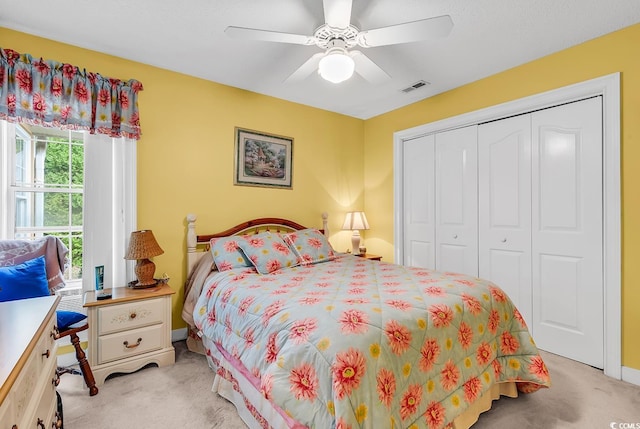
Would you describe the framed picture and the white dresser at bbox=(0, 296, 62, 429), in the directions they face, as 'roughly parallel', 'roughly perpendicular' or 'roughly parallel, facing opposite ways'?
roughly perpendicular

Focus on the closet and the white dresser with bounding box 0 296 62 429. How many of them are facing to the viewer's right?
1

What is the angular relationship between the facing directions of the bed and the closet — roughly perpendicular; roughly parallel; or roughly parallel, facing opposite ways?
roughly perpendicular

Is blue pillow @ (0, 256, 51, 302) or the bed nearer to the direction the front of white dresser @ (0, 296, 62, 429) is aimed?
the bed

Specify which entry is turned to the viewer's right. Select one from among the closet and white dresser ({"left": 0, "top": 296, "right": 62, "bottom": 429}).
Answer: the white dresser

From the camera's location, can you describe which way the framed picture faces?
facing the viewer and to the right of the viewer

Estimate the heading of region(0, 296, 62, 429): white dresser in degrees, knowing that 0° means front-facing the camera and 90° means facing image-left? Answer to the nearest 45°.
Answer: approximately 270°

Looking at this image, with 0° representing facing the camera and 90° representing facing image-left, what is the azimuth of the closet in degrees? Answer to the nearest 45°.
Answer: approximately 45°

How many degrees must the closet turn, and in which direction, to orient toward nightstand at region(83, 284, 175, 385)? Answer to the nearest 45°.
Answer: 0° — it already faces it

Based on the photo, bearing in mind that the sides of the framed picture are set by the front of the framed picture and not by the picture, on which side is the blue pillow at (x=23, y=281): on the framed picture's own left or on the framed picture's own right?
on the framed picture's own right

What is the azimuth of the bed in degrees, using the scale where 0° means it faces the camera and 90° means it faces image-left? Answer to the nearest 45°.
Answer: approximately 315°

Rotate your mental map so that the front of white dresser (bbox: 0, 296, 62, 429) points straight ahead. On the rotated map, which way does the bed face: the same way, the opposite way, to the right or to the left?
to the right

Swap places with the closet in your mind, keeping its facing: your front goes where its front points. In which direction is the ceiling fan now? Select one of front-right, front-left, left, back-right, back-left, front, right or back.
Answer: front

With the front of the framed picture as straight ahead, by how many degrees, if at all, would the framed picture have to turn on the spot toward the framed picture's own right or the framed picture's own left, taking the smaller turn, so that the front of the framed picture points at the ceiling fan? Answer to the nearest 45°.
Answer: approximately 45° to the framed picture's own right
